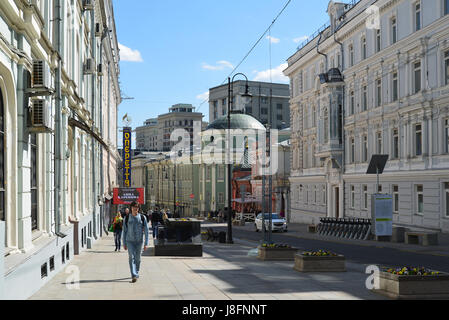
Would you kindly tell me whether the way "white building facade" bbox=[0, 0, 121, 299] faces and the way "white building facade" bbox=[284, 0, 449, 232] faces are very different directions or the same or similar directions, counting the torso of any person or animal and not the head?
very different directions

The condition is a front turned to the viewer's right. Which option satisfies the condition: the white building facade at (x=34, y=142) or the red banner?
the white building facade

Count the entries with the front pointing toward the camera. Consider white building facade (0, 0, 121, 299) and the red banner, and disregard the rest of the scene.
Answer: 1

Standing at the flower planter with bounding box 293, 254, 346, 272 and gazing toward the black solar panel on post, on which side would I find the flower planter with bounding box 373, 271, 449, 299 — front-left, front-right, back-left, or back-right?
back-right

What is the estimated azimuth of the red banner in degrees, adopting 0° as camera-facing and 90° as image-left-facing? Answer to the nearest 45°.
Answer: approximately 0°

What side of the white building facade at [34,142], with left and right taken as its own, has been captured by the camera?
right

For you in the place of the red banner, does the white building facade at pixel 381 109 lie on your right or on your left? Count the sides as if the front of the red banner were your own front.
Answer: on your left

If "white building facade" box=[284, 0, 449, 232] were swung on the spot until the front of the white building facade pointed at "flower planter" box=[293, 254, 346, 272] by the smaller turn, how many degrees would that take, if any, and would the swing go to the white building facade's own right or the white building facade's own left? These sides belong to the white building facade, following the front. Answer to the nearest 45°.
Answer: approximately 45° to the white building facade's own left

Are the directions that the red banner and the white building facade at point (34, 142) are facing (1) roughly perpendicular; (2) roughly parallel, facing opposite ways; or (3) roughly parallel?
roughly perpendicular
